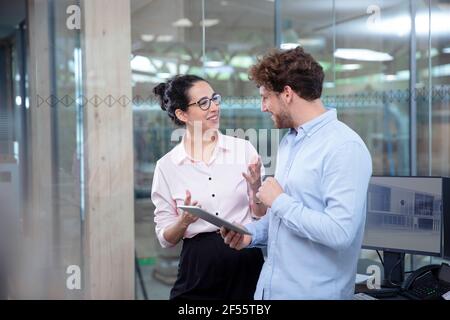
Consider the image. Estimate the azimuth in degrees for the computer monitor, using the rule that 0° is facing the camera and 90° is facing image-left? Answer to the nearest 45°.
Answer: approximately 45°

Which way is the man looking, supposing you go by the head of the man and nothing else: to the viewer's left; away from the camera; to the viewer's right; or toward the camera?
to the viewer's left

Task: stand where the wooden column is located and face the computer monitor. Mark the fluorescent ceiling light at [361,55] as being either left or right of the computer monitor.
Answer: left

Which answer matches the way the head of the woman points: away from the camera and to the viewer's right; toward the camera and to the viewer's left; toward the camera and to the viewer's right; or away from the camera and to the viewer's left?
toward the camera and to the viewer's right

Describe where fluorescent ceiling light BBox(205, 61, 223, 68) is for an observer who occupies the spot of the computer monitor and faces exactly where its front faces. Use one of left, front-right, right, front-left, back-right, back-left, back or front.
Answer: right

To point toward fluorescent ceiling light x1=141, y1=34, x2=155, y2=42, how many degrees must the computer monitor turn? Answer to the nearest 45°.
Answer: approximately 90° to its right

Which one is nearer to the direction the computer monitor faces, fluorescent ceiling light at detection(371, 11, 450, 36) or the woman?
the woman

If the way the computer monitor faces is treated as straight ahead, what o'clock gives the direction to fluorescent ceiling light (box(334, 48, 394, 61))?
The fluorescent ceiling light is roughly at 6 o'clock from the computer monitor.

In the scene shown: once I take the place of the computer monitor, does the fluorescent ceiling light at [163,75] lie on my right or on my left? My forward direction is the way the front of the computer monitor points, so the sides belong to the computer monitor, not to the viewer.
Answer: on my right

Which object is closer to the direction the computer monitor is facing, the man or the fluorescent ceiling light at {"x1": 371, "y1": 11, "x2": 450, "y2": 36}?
the man

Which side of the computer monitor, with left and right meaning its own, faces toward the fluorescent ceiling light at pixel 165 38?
right
